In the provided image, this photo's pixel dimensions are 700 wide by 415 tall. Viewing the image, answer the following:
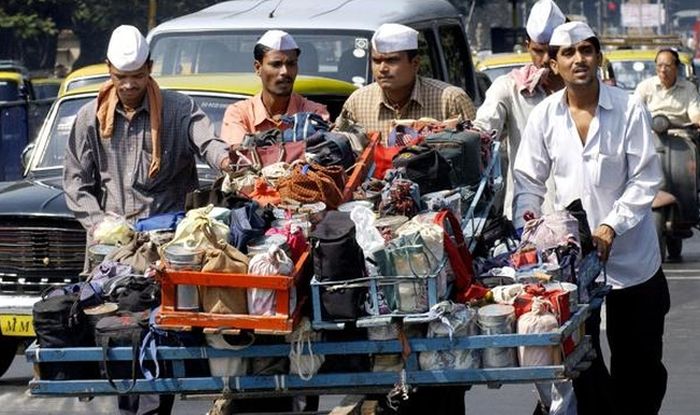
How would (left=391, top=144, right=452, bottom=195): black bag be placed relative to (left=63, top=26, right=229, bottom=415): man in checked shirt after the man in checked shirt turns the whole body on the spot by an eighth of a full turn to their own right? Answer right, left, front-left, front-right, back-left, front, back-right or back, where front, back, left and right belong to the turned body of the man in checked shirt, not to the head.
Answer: left

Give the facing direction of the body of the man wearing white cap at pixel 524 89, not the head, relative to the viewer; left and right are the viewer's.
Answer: facing the viewer and to the right of the viewer

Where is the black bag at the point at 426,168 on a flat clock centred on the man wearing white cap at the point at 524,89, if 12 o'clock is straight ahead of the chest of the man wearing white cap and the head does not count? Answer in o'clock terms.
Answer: The black bag is roughly at 2 o'clock from the man wearing white cap.

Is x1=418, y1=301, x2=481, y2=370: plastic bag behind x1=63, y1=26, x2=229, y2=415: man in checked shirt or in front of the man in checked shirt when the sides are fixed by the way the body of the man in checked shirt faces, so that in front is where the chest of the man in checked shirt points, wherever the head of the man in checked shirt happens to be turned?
in front

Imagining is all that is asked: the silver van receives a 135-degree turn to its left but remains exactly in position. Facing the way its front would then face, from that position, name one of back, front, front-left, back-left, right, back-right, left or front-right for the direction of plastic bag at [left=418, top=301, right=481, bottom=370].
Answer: right

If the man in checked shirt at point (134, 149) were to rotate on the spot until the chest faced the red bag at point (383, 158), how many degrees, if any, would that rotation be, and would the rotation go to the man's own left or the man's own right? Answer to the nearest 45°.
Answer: approximately 45° to the man's own left

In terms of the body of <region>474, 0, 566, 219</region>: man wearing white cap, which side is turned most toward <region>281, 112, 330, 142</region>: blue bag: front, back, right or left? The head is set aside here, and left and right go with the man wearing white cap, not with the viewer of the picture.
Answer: right

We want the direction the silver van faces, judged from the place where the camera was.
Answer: facing the viewer and to the left of the viewer

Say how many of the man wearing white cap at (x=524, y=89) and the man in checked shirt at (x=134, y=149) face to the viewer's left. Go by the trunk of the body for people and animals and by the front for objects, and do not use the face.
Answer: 0

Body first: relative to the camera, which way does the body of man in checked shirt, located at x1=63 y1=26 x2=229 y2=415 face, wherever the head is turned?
toward the camera

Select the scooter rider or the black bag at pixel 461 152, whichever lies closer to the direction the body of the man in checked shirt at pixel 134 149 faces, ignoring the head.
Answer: the black bag

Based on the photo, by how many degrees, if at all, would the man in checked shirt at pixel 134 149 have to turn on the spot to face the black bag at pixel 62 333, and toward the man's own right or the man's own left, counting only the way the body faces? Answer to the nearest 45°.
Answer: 0° — they already face it

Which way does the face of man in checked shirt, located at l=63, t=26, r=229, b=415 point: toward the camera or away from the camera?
toward the camera

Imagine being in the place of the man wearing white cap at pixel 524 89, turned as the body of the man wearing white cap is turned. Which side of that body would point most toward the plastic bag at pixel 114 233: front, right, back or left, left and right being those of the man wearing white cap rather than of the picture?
right
